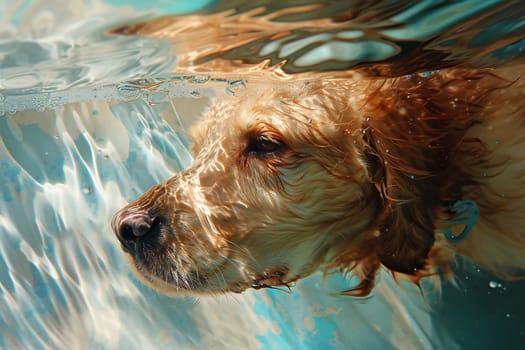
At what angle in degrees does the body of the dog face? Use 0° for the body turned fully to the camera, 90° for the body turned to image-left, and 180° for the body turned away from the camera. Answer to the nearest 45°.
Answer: approximately 90°

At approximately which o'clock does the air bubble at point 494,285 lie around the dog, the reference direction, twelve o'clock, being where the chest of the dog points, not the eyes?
The air bubble is roughly at 6 o'clock from the dog.

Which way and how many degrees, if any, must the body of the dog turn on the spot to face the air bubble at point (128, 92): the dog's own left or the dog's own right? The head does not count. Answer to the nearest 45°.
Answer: approximately 45° to the dog's own right
